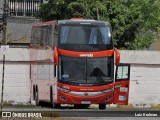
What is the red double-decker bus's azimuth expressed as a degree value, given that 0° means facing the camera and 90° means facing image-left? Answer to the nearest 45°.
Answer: approximately 0°

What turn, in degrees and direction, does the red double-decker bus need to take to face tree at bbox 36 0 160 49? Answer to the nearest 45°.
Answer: approximately 180°
